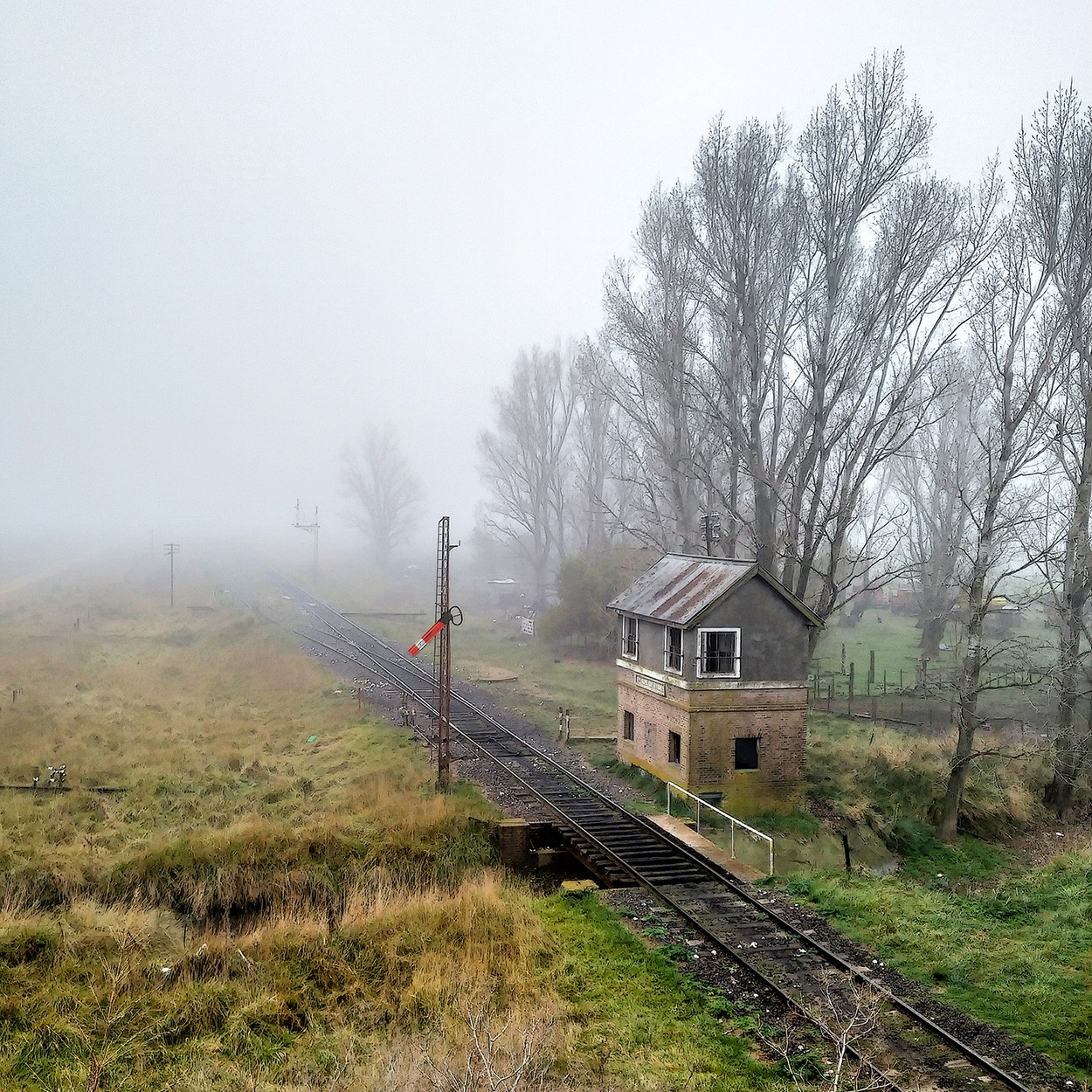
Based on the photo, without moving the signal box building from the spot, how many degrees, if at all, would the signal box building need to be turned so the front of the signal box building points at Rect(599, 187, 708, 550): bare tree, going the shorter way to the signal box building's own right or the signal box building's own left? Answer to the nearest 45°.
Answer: approximately 135° to the signal box building's own right

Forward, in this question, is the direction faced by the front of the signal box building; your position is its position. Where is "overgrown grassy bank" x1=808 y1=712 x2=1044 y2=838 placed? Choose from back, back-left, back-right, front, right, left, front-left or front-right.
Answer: back

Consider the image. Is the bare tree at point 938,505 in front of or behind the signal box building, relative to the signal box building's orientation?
behind

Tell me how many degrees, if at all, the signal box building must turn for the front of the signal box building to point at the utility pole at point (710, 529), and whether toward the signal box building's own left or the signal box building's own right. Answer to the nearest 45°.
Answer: approximately 135° to the signal box building's own right

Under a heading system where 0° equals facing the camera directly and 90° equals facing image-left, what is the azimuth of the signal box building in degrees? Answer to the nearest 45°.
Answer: approximately 45°
